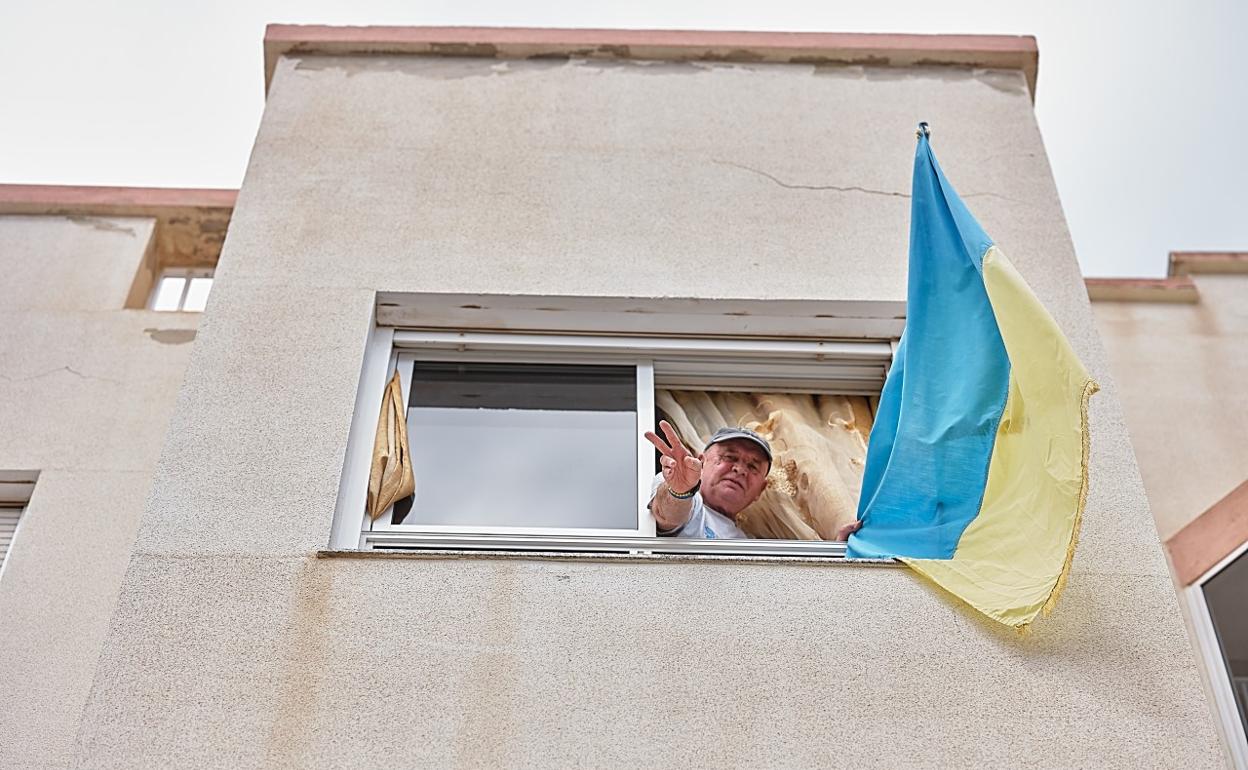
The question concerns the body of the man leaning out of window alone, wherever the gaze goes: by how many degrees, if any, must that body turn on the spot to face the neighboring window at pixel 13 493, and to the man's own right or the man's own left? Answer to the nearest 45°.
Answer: approximately 90° to the man's own right

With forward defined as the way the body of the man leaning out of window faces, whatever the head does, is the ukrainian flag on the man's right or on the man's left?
on the man's left

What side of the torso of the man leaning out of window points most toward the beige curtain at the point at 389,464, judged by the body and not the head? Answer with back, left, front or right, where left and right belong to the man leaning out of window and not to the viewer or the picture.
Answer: right

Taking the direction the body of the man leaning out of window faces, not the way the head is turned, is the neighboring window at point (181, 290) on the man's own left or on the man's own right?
on the man's own right

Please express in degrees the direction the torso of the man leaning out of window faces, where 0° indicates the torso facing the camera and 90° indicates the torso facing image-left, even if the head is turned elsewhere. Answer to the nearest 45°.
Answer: approximately 0°
